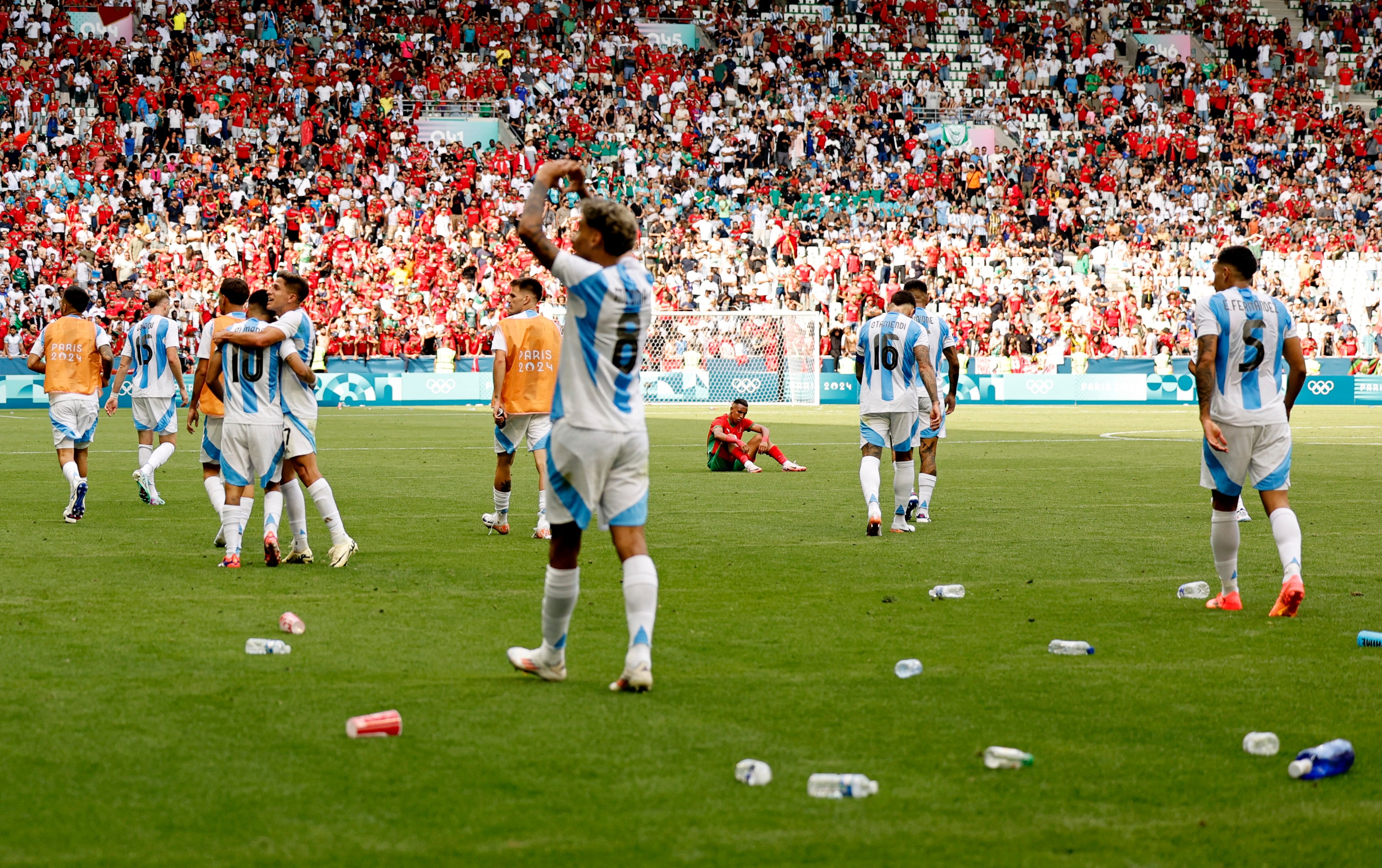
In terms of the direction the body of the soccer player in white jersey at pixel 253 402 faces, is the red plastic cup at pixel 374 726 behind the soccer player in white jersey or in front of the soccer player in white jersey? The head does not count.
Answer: behind

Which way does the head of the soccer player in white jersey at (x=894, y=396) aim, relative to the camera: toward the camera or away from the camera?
away from the camera

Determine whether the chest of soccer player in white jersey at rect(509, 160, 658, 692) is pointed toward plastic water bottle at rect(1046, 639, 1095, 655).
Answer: no

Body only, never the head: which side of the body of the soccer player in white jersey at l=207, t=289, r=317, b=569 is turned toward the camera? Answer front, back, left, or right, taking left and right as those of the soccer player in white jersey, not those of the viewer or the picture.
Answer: back

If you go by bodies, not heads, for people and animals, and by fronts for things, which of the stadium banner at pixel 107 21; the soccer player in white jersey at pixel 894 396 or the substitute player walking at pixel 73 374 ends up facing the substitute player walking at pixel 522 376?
the stadium banner

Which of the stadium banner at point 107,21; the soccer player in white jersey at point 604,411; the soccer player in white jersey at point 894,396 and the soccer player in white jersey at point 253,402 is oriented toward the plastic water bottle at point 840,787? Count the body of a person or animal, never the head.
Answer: the stadium banner

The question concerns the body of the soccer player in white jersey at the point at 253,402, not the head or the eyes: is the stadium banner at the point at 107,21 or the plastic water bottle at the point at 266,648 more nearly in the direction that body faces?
the stadium banner

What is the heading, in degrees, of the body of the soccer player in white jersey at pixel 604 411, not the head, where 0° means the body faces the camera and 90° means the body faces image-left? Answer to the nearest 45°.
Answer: approximately 135°

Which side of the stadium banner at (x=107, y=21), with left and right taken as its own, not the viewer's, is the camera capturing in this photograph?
front

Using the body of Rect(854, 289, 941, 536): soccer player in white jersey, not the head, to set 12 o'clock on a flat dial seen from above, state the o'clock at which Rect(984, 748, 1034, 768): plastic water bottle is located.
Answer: The plastic water bottle is roughly at 6 o'clock from the soccer player in white jersey.

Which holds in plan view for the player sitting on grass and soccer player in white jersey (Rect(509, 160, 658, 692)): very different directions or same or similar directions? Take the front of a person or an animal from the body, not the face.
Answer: very different directions
